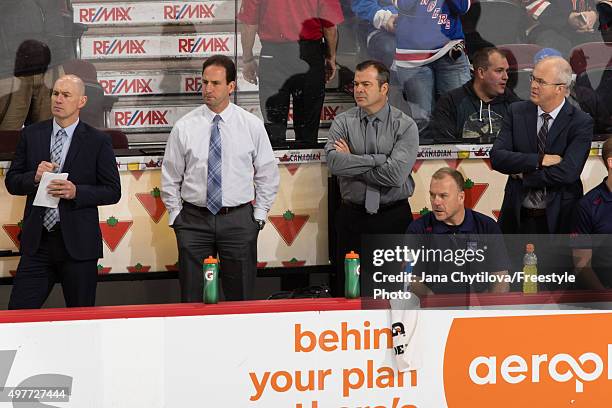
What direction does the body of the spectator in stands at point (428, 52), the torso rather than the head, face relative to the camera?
toward the camera

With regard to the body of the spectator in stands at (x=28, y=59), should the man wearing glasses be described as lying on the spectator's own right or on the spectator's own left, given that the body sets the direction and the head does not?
on the spectator's own left

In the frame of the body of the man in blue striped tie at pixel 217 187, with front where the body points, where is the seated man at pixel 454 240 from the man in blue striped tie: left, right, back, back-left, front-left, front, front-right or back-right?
front-left

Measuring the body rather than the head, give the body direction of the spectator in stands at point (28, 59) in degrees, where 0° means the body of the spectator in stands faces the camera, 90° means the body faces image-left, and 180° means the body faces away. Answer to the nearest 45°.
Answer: approximately 0°

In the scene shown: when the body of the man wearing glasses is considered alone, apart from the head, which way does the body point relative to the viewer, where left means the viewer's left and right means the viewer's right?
facing the viewer and to the left of the viewer

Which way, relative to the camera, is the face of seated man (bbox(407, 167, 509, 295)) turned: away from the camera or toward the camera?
toward the camera

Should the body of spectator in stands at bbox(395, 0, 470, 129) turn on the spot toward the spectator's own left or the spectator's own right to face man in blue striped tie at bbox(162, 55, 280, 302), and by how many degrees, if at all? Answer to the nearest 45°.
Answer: approximately 45° to the spectator's own right

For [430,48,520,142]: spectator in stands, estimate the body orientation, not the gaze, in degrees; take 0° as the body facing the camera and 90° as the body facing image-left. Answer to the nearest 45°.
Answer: approximately 315°

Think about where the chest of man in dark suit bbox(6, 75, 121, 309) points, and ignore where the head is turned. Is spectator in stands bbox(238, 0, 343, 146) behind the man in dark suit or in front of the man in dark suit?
behind

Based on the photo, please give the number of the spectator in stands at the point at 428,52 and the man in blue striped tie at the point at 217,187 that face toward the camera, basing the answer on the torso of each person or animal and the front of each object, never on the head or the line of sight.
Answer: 2

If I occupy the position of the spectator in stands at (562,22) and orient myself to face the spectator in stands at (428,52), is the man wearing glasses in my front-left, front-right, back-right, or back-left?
front-left
